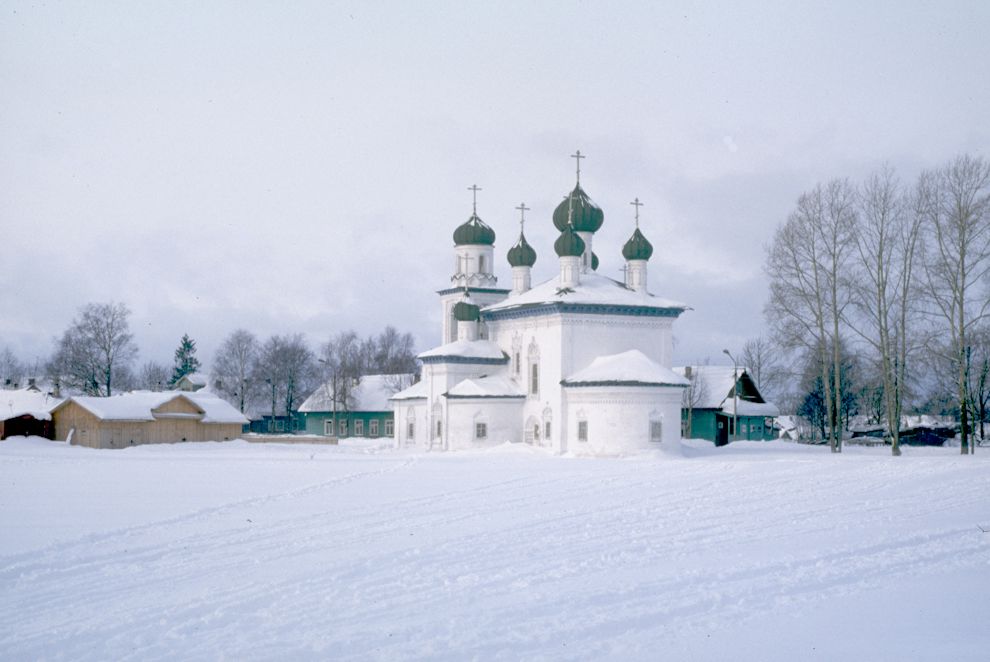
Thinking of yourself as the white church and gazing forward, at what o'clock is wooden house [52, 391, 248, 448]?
The wooden house is roughly at 11 o'clock from the white church.

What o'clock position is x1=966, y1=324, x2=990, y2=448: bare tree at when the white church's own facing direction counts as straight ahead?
The bare tree is roughly at 5 o'clock from the white church.

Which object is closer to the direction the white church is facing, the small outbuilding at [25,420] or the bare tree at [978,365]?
the small outbuilding

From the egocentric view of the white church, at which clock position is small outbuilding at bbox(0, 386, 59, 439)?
The small outbuilding is roughly at 11 o'clock from the white church.

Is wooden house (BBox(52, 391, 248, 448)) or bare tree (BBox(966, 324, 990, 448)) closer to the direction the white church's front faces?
the wooden house

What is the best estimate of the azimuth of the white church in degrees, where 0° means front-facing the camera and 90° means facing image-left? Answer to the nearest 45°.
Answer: approximately 135°
